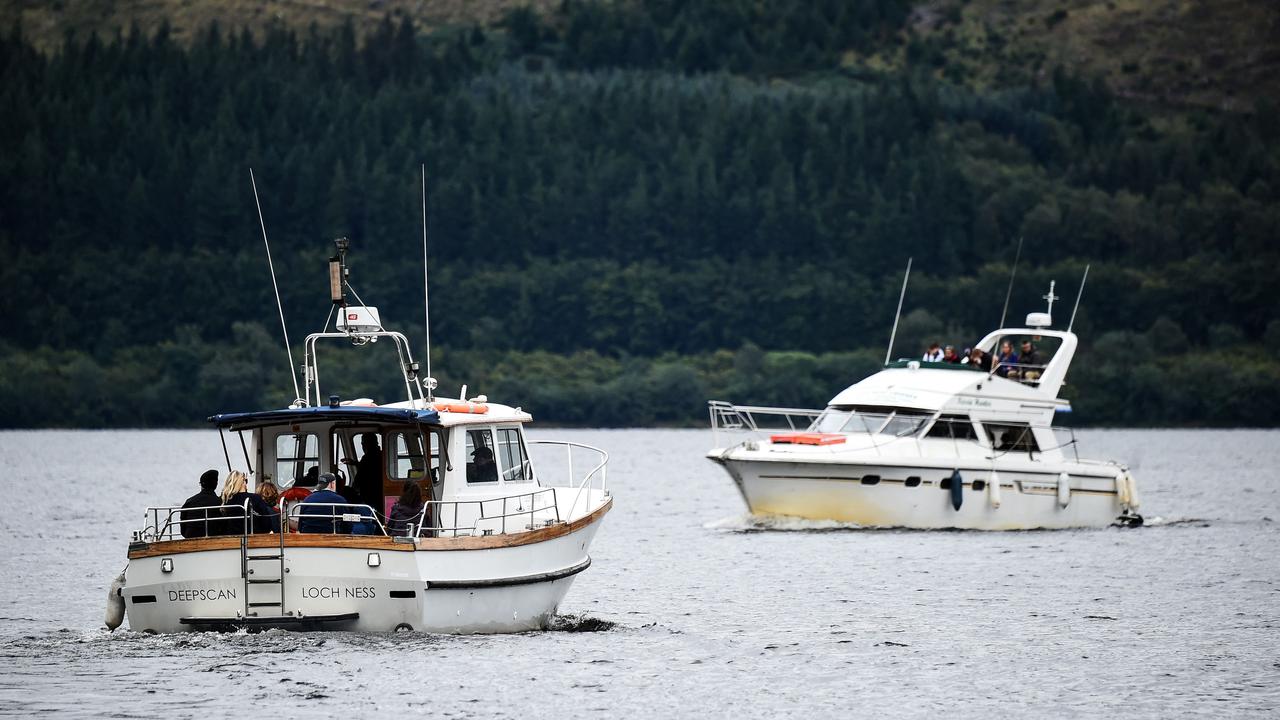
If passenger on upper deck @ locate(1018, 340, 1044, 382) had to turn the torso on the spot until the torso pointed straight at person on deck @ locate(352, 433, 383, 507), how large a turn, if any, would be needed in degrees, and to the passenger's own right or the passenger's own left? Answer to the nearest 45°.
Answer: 0° — they already face them

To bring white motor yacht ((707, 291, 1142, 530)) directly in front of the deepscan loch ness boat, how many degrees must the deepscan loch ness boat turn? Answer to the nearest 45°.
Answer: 0° — it already faces it

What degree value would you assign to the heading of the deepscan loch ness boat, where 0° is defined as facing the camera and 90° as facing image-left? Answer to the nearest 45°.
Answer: approximately 225°

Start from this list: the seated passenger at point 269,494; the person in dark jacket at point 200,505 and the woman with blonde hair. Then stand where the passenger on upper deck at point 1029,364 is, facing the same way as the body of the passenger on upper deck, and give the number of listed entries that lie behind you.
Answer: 0

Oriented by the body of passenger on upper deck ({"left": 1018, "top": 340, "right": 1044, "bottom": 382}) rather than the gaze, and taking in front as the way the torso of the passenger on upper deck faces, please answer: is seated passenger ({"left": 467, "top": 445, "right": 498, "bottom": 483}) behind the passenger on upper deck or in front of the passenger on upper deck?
in front

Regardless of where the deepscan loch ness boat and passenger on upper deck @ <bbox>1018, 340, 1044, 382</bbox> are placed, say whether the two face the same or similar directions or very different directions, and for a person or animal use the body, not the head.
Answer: very different directions

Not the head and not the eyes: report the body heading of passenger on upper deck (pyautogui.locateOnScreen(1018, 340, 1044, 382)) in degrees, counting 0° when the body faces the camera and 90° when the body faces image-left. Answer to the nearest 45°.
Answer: approximately 45°

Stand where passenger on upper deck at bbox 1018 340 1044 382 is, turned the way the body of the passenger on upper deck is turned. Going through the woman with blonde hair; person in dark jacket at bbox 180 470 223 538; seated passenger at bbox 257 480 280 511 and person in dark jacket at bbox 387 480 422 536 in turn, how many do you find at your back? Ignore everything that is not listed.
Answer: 0

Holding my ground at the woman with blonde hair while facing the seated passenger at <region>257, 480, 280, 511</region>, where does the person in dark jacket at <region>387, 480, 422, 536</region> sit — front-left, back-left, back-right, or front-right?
front-right

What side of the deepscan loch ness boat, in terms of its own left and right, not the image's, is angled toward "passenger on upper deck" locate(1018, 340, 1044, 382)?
front

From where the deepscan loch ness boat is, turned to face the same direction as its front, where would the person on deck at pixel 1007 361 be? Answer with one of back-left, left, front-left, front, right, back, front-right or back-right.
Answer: front

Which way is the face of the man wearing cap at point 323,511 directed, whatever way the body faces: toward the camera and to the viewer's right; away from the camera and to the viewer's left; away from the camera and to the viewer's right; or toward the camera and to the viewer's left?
away from the camera and to the viewer's right
